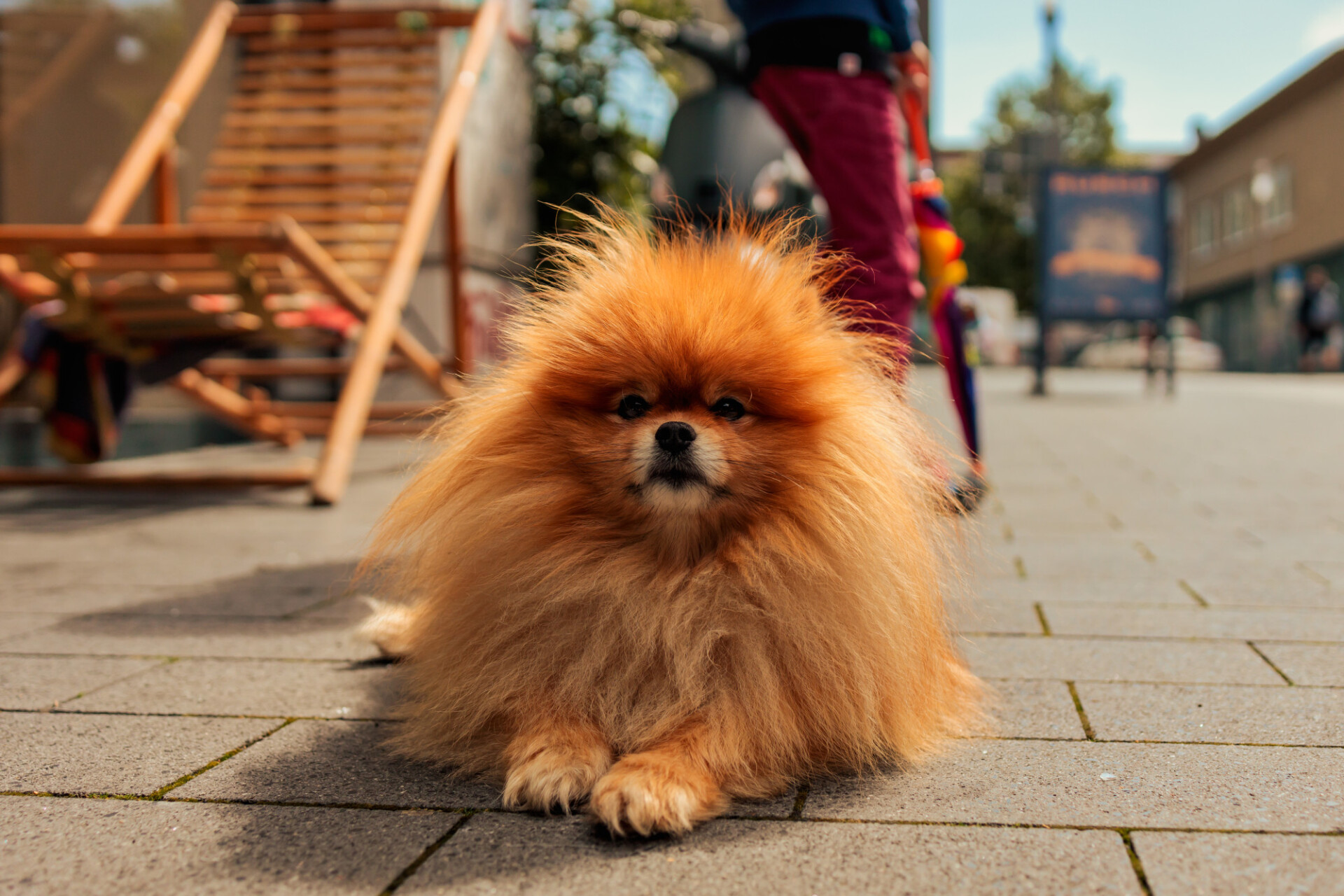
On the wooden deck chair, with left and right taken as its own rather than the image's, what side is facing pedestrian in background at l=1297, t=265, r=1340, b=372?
back

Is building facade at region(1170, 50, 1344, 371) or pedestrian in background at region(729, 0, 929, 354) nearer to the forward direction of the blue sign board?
the pedestrian in background

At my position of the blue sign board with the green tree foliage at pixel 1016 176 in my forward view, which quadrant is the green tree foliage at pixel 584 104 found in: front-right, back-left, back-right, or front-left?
back-left

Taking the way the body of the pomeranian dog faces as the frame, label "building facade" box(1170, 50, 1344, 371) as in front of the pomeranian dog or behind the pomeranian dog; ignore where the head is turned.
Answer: behind

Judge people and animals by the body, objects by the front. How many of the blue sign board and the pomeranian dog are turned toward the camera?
2

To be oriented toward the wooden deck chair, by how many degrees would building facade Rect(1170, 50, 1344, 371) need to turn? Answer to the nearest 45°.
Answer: approximately 45° to its left

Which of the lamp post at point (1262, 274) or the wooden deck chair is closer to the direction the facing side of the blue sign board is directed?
the wooden deck chair

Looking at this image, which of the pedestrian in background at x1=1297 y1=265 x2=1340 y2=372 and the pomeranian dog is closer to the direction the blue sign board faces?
the pomeranian dog

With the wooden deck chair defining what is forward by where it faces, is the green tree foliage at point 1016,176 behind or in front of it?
behind

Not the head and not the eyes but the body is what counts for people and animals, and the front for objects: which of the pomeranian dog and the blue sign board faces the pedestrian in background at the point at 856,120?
the blue sign board

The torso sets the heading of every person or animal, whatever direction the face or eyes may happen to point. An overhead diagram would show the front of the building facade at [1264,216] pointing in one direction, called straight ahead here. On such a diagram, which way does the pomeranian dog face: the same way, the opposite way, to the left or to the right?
to the left

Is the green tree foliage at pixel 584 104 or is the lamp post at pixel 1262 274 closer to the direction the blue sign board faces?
the green tree foliage

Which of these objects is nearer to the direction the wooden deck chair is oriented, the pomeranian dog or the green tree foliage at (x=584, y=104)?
the pomeranian dog
